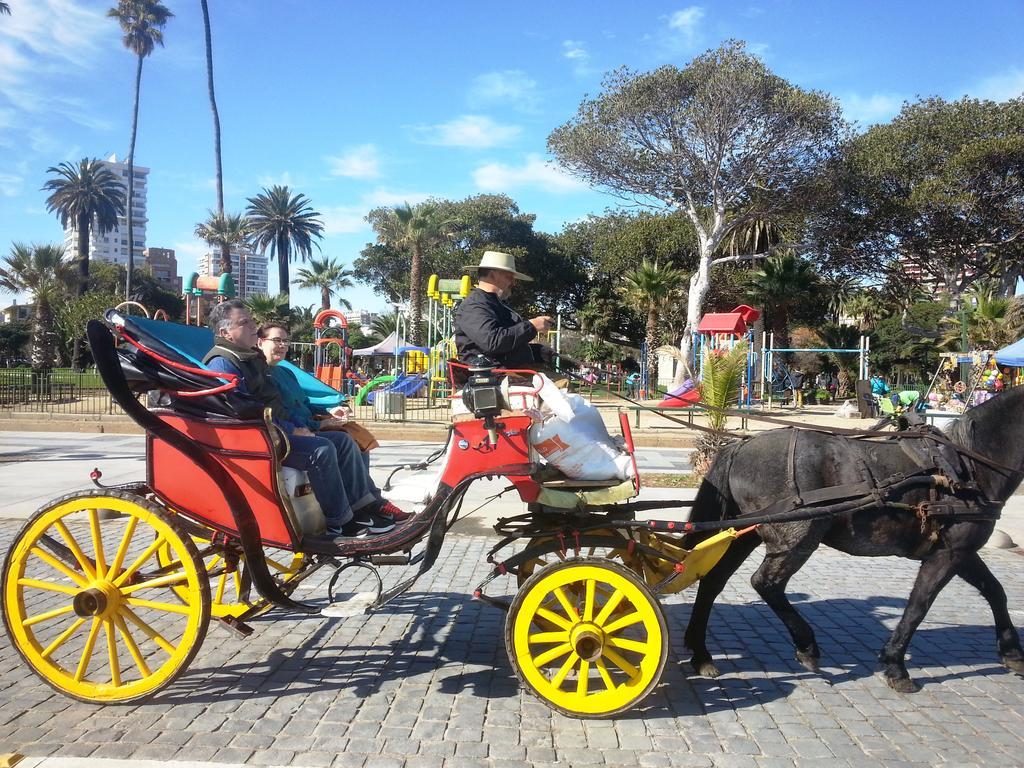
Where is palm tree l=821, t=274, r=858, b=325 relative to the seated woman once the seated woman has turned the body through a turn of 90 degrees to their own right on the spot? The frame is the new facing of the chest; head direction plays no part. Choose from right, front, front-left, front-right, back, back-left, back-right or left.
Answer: back-left

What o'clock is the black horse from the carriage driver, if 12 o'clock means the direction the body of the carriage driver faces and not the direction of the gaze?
The black horse is roughly at 12 o'clock from the carriage driver.

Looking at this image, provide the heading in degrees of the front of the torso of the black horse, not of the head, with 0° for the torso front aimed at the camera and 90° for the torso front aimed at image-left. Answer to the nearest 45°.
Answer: approximately 270°

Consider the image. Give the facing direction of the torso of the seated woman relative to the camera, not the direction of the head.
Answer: to the viewer's right

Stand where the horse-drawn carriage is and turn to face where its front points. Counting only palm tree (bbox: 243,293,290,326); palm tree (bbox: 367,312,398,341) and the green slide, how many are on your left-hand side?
3

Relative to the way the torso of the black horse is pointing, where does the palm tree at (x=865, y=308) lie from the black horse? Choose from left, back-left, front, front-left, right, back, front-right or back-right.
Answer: left

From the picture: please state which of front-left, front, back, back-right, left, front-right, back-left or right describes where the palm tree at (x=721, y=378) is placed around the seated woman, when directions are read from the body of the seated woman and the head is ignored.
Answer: front-left

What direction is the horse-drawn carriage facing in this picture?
to the viewer's right

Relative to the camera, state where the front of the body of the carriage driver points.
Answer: to the viewer's right

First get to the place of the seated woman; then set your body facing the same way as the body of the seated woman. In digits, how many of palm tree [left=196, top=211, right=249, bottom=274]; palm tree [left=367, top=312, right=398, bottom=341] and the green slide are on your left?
3

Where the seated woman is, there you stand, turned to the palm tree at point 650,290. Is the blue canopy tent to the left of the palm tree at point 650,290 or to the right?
right

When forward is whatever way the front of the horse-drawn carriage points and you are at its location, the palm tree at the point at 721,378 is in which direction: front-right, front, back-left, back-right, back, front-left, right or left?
front-left

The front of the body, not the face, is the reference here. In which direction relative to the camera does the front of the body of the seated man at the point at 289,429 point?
to the viewer's right
